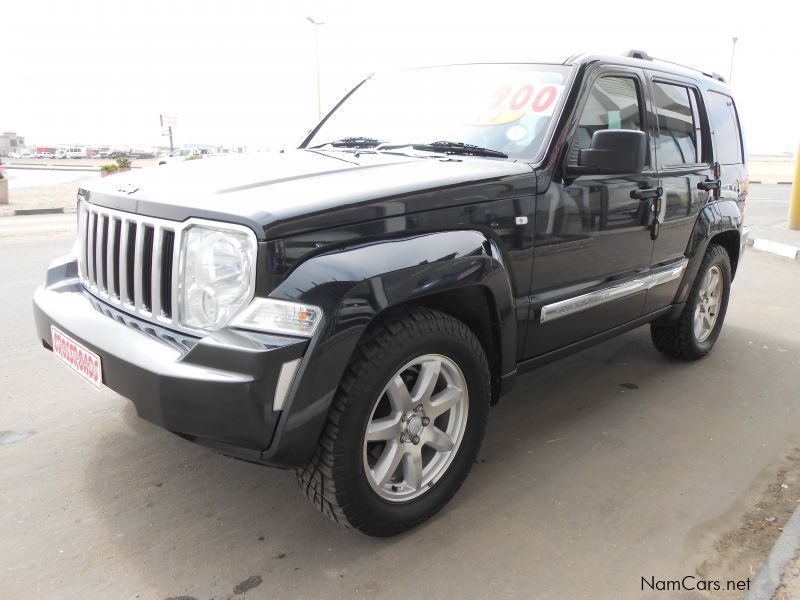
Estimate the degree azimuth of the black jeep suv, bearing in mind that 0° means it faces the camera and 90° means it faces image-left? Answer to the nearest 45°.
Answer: approximately 45°
